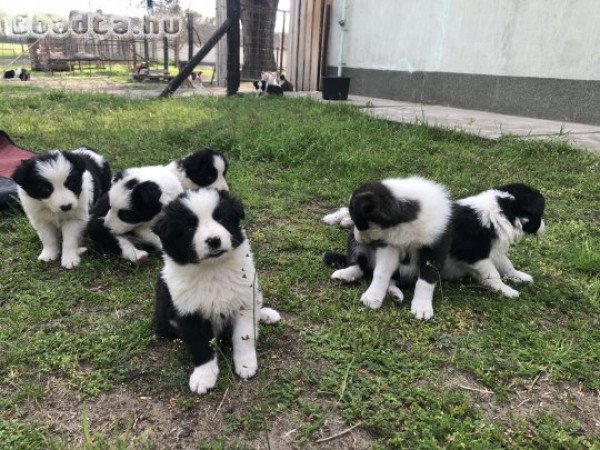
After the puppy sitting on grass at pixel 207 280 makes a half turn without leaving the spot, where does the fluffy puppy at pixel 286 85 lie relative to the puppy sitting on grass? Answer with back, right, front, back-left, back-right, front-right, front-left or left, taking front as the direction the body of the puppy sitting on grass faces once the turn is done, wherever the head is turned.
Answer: front

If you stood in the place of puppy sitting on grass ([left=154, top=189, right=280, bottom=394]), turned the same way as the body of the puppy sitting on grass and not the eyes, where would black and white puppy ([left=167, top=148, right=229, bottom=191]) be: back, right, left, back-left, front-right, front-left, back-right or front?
back

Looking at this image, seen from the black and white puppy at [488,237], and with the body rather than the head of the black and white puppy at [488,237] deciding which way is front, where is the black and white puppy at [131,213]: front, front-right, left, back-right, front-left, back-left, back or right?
back

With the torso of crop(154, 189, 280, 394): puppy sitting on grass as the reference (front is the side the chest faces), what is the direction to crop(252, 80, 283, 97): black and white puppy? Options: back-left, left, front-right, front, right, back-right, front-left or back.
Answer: back

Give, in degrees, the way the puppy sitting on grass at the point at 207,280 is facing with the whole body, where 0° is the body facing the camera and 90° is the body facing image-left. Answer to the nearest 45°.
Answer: approximately 0°

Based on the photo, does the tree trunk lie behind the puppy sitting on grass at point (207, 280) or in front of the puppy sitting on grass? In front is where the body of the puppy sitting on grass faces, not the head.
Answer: behind

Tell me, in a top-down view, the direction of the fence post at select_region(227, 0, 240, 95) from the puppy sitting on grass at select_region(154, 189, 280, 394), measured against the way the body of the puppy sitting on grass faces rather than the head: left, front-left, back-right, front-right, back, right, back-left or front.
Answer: back

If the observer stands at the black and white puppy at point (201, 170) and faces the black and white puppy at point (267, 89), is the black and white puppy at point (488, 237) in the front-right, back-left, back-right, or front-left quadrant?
back-right

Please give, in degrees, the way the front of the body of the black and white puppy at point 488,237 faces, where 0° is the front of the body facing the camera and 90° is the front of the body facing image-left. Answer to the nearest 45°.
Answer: approximately 270°

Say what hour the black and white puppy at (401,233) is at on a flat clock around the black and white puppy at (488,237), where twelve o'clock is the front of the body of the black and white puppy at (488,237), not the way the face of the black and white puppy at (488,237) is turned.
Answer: the black and white puppy at (401,233) is roughly at 5 o'clock from the black and white puppy at (488,237).
